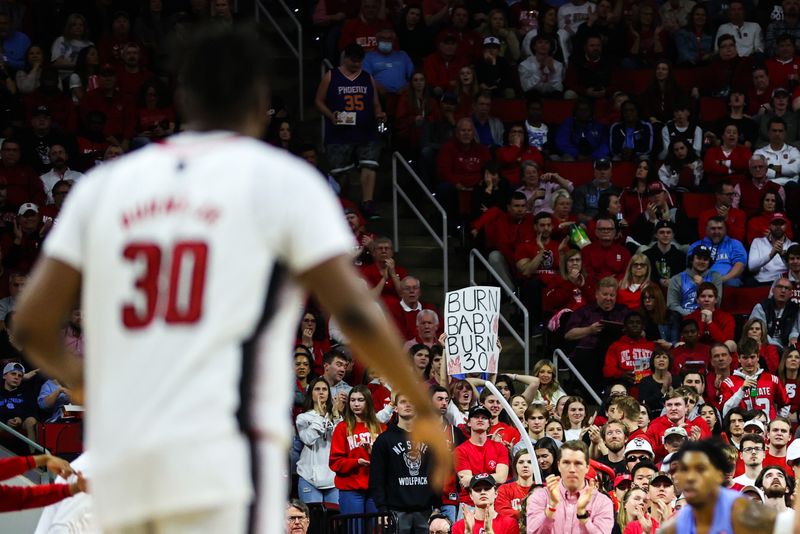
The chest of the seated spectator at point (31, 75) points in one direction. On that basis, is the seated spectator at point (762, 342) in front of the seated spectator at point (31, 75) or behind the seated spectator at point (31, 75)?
in front

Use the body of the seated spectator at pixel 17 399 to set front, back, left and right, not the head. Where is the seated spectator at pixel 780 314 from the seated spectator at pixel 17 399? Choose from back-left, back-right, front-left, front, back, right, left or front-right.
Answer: left

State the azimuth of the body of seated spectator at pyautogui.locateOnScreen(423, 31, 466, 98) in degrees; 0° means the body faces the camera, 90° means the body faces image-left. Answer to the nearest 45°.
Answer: approximately 0°

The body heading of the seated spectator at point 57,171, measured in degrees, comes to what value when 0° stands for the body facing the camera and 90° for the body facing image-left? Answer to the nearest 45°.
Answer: approximately 0°
